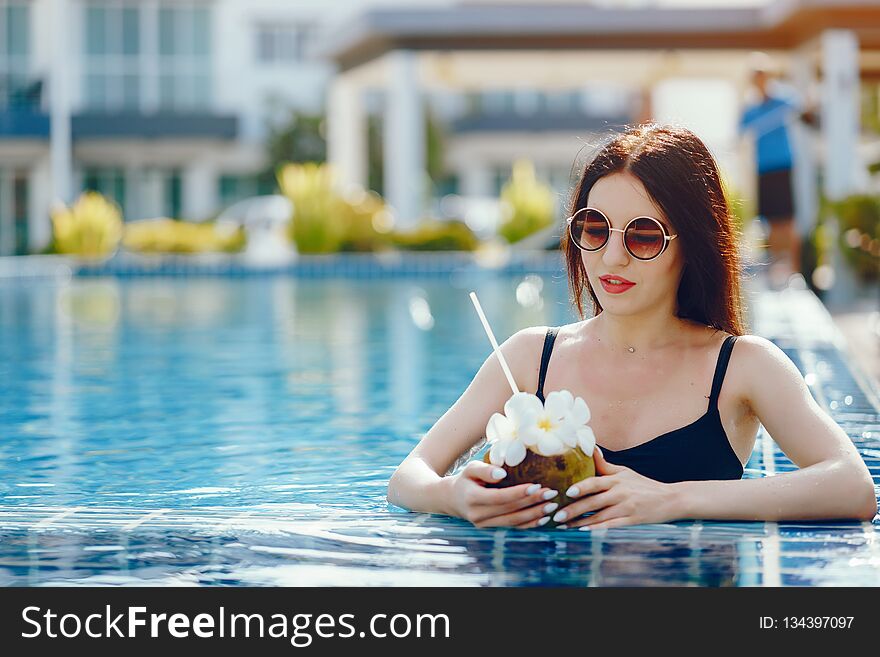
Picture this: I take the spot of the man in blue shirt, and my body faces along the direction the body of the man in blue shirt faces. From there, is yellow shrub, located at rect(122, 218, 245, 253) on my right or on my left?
on my right

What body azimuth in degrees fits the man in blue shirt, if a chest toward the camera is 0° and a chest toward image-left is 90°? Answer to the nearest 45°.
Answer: approximately 45°

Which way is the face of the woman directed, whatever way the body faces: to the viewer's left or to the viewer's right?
to the viewer's left

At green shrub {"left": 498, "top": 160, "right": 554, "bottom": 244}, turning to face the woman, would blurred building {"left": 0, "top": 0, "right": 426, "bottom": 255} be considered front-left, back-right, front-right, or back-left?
back-right

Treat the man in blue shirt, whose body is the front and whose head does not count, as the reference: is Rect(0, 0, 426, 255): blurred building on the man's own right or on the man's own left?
on the man's own right

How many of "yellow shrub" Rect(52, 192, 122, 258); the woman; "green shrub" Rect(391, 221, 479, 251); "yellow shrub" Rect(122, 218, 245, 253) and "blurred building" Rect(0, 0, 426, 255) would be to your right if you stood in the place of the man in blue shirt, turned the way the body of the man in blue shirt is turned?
4

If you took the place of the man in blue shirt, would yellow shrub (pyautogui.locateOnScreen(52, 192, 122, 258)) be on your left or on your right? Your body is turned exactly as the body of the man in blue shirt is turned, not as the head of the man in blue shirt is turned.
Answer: on your right

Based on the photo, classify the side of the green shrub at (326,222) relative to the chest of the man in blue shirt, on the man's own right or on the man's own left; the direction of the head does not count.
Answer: on the man's own right
